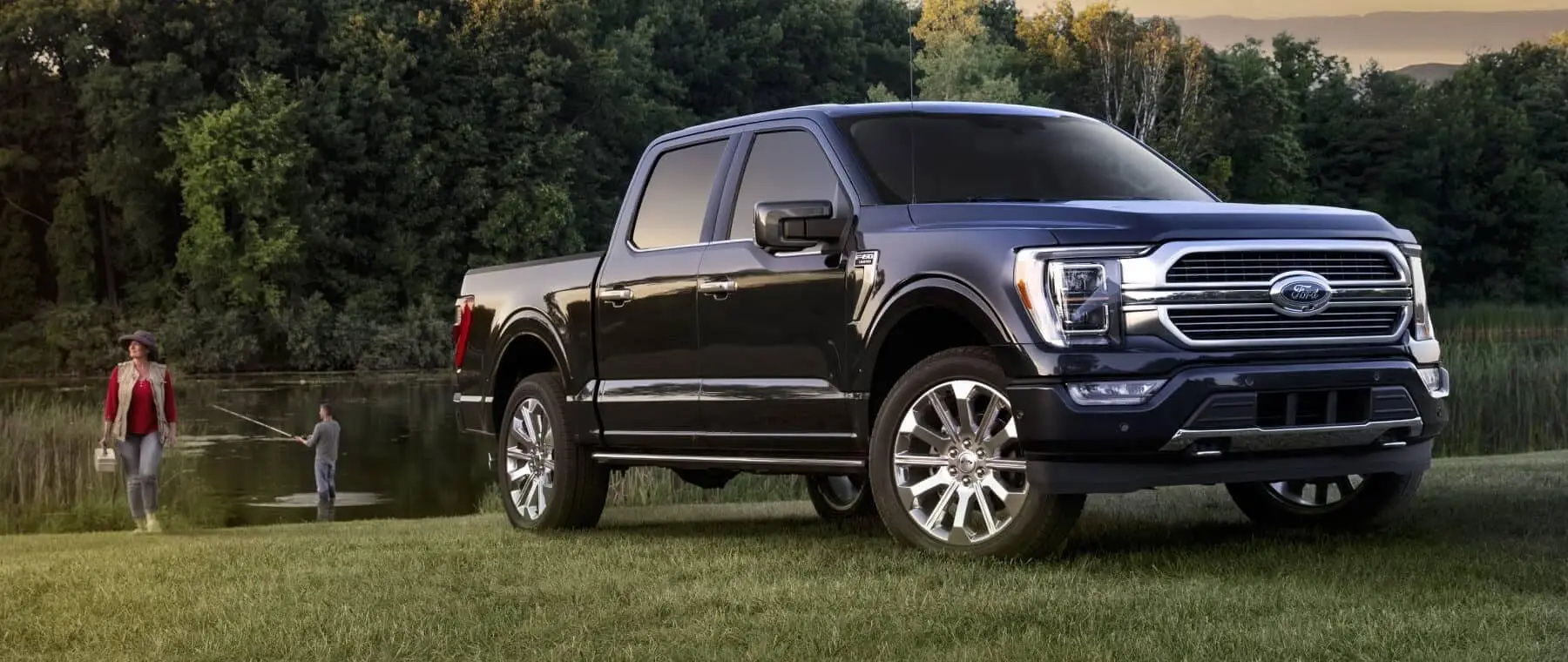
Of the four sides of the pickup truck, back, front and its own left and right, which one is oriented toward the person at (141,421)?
back

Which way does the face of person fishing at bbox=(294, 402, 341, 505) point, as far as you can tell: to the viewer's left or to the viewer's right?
to the viewer's left

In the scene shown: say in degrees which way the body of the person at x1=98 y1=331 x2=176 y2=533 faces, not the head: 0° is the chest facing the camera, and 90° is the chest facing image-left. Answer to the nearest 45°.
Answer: approximately 0°

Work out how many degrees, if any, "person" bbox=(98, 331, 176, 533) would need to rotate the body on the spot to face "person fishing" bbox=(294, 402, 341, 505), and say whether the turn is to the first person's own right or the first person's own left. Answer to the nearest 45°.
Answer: approximately 180°

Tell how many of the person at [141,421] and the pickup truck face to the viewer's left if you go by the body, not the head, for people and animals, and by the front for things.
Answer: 0

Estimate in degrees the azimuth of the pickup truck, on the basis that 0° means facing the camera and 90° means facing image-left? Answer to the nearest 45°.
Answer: approximately 315°
